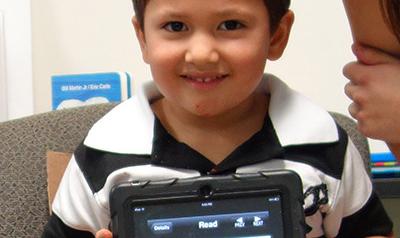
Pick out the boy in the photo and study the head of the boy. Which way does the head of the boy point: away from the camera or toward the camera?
toward the camera

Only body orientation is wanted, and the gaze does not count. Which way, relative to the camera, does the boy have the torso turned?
toward the camera
